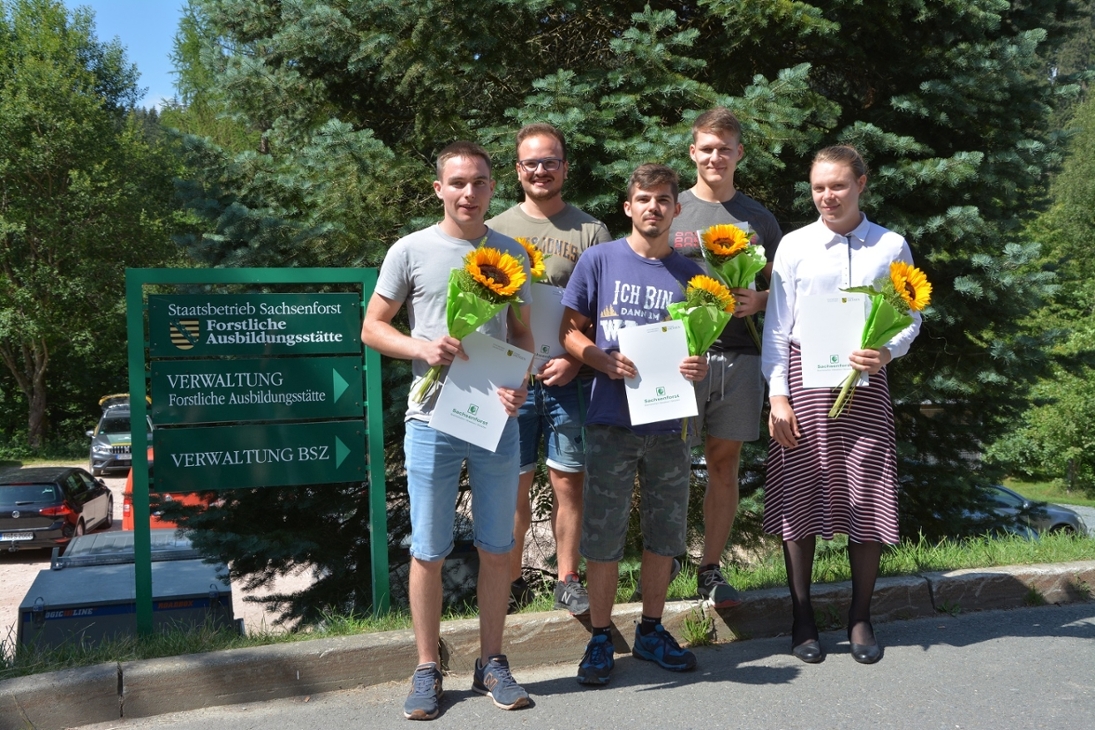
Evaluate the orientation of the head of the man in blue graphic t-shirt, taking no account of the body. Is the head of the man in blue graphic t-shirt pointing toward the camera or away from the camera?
toward the camera

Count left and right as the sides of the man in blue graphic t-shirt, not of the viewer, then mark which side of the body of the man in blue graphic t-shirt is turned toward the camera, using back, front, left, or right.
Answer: front

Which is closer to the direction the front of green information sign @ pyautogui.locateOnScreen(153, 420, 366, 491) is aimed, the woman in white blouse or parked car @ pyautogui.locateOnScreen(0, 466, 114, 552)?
the woman in white blouse

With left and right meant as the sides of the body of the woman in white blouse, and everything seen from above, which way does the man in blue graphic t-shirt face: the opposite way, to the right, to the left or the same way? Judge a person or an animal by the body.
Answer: the same way

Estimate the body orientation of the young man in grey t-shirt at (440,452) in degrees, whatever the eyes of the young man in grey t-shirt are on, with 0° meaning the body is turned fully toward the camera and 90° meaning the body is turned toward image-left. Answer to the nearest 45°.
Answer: approximately 0°

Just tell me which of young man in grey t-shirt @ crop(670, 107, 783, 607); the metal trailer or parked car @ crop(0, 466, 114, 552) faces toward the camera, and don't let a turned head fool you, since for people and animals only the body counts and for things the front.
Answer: the young man in grey t-shirt

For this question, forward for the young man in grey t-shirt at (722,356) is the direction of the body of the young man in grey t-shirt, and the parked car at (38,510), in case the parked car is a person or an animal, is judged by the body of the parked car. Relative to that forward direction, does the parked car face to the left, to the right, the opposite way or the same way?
the opposite way

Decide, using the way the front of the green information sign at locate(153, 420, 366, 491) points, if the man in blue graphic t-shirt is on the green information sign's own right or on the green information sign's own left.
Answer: on the green information sign's own left

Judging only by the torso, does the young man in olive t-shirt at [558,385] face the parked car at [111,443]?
no

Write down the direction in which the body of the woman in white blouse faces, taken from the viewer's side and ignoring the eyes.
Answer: toward the camera

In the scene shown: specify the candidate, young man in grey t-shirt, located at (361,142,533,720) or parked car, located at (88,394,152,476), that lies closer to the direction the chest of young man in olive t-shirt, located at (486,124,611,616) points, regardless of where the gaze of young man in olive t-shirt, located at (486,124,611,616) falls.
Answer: the young man in grey t-shirt

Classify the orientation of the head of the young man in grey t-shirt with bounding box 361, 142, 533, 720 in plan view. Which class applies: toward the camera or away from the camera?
toward the camera

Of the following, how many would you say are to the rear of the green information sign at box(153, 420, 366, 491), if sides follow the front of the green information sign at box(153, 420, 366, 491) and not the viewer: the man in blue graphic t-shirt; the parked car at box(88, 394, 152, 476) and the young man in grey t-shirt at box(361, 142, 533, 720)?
1

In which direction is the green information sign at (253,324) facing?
toward the camera

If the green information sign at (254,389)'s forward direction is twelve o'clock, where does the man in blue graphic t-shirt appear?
The man in blue graphic t-shirt is roughly at 10 o'clock from the green information sign.

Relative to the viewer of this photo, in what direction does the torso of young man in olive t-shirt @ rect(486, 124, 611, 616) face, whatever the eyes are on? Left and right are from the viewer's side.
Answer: facing the viewer

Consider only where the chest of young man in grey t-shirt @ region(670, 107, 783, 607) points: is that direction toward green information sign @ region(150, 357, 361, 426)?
no

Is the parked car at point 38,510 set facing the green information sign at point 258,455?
no
